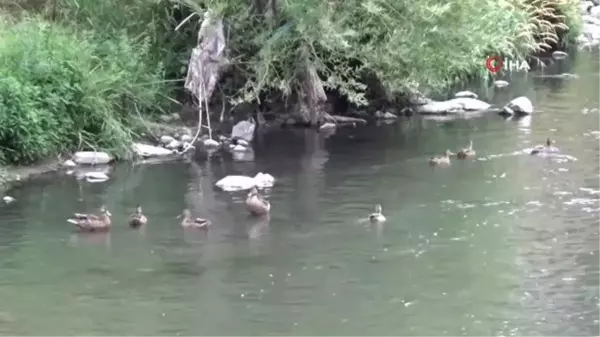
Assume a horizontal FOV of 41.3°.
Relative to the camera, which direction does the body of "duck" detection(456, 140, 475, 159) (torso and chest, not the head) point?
to the viewer's right

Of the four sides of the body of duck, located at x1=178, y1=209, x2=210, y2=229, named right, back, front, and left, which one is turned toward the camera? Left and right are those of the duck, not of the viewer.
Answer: left

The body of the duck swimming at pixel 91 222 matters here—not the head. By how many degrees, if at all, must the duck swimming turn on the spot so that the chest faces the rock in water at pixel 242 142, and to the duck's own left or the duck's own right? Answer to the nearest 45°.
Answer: approximately 45° to the duck's own left

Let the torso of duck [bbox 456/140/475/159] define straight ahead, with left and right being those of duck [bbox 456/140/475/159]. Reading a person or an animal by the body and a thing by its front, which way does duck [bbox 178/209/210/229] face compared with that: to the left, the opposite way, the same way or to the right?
the opposite way

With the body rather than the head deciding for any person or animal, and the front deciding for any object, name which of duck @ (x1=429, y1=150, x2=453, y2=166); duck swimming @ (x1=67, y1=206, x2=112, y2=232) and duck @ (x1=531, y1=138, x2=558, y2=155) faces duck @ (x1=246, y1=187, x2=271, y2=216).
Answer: the duck swimming

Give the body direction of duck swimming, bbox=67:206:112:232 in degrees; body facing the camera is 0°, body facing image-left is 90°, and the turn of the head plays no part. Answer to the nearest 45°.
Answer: approximately 270°

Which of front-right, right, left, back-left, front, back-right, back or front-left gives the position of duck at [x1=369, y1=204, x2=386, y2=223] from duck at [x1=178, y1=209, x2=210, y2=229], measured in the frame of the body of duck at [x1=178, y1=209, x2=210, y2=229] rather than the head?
back

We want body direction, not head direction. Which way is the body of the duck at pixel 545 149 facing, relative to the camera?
to the viewer's right
